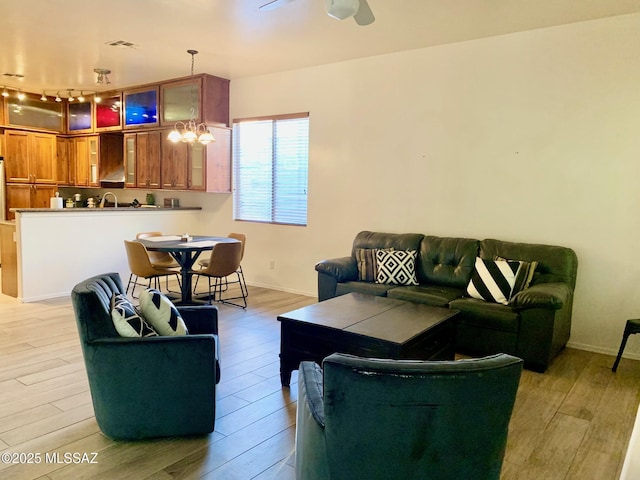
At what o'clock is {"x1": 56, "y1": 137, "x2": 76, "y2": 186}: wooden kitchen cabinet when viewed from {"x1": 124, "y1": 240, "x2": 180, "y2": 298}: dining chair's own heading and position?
The wooden kitchen cabinet is roughly at 10 o'clock from the dining chair.

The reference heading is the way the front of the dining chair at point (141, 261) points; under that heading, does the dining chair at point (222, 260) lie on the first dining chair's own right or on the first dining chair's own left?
on the first dining chair's own right

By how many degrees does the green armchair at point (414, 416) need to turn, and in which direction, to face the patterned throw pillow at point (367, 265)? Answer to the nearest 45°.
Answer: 0° — it already faces it

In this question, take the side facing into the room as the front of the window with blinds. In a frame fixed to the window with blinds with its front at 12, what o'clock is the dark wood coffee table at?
The dark wood coffee table is roughly at 10 o'clock from the window with blinds.

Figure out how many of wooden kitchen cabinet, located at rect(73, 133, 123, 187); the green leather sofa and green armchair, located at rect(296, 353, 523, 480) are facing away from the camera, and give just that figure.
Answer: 1

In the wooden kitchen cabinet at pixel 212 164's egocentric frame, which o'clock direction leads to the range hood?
The range hood is roughly at 3 o'clock from the wooden kitchen cabinet.

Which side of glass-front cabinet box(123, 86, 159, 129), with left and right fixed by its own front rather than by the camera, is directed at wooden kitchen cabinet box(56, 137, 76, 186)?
right

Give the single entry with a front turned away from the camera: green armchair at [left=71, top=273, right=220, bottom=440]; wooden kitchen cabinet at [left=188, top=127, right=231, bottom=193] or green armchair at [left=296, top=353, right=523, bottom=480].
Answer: green armchair at [left=296, top=353, right=523, bottom=480]

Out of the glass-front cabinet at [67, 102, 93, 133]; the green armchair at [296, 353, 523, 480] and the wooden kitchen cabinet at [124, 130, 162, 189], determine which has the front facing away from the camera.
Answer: the green armchair

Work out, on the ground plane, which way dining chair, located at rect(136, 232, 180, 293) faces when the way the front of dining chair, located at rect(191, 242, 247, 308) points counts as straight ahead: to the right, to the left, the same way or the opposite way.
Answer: the opposite way

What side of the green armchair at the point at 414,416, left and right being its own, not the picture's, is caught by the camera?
back

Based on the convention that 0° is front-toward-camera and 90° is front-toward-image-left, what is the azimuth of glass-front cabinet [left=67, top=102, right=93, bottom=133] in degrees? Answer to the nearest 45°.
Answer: approximately 0°

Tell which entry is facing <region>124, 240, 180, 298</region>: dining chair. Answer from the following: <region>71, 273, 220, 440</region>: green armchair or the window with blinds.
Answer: the window with blinds

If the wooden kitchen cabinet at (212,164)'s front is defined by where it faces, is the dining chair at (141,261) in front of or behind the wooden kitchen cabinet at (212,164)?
in front

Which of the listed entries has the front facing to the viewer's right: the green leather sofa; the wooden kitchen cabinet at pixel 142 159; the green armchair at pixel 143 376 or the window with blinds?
the green armchair

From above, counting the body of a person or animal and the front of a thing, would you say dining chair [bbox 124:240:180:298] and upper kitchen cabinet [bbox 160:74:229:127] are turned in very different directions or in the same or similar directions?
very different directions

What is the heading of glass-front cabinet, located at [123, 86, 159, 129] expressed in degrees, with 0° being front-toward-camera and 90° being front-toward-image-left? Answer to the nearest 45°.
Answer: approximately 45°
